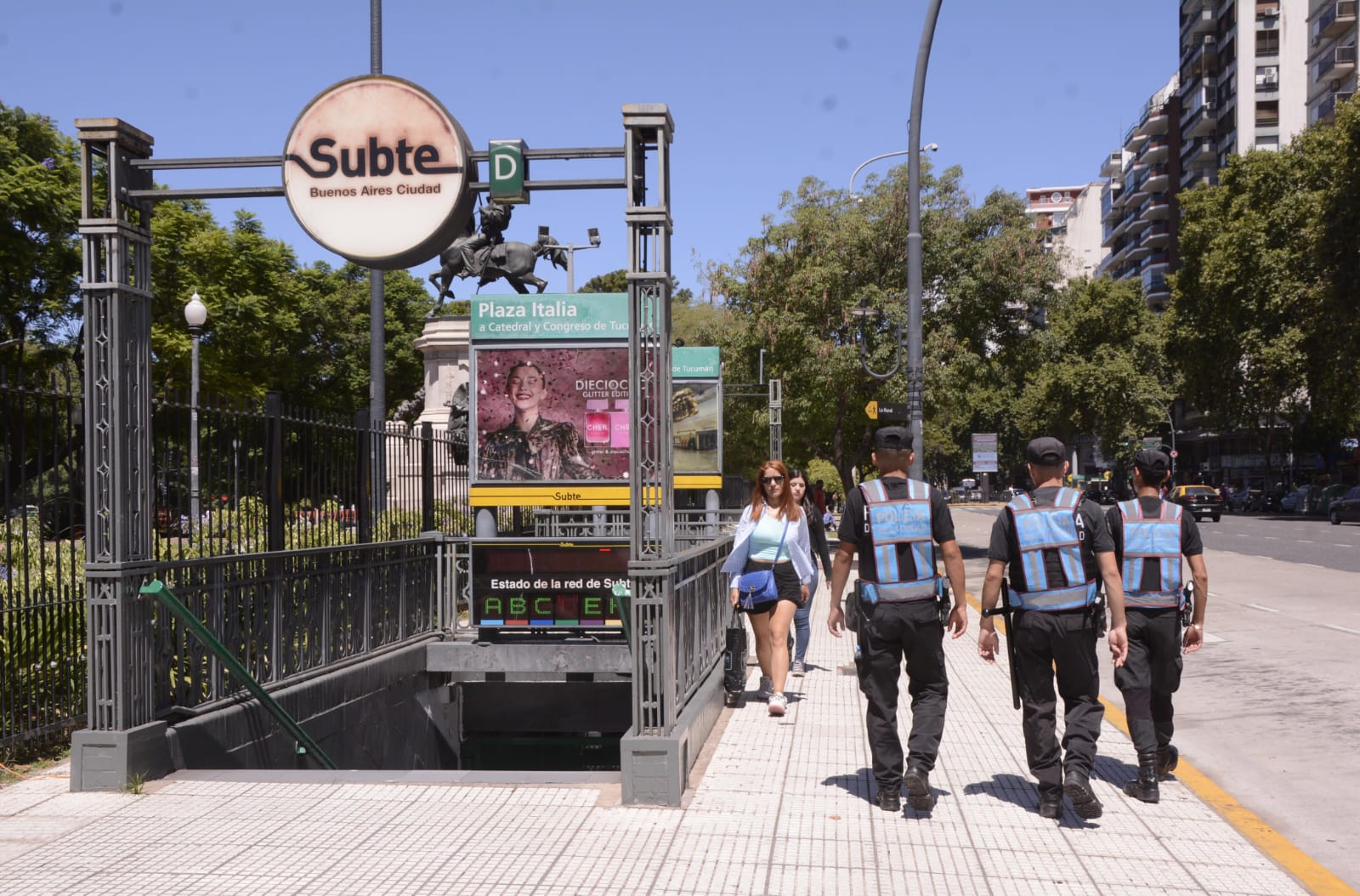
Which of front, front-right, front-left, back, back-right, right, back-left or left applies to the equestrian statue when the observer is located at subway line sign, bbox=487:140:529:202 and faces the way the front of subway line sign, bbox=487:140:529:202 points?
back

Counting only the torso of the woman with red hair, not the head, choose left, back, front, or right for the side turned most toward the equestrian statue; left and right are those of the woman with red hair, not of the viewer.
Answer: back

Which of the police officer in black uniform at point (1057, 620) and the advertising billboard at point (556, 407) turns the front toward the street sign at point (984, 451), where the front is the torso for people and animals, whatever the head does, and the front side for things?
the police officer in black uniform

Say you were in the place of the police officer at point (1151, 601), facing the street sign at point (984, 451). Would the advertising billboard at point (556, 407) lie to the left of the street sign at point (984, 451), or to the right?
left

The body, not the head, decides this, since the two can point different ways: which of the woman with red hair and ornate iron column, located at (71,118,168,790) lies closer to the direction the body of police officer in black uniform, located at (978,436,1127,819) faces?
the woman with red hair

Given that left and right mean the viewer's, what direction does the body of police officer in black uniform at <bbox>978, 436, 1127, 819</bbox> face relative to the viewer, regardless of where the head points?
facing away from the viewer

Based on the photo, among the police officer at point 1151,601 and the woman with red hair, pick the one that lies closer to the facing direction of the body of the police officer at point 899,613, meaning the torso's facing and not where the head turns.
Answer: the woman with red hair

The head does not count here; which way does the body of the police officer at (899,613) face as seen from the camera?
away from the camera

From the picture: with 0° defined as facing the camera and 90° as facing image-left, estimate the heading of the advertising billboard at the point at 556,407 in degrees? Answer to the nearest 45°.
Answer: approximately 0°
